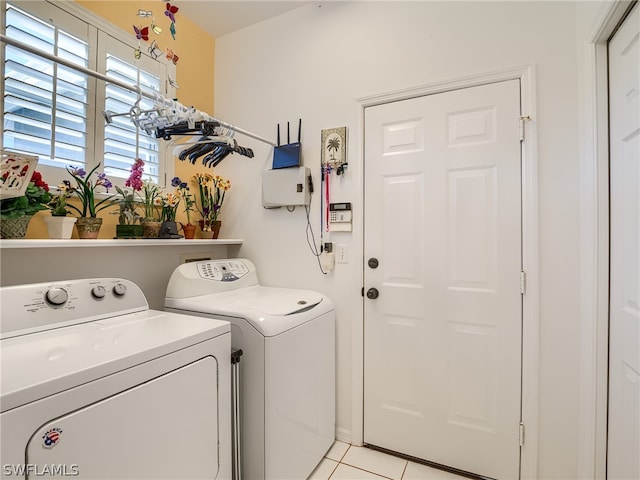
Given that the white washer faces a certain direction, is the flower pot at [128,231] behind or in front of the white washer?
behind

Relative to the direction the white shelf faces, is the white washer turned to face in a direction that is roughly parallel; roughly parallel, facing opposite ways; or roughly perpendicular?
roughly parallel

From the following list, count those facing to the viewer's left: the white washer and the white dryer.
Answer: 0

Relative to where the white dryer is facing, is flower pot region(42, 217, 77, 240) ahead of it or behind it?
behind

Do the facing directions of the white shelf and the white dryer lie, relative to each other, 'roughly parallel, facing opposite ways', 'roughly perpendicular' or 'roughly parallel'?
roughly parallel

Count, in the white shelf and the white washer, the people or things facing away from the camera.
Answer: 0

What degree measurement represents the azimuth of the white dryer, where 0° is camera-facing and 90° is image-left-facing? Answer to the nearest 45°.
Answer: approximately 315°

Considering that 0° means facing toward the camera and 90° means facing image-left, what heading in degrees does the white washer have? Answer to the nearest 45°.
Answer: approximately 315°

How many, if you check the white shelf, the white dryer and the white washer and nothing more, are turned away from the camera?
0

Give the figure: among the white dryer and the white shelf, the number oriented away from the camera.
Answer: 0

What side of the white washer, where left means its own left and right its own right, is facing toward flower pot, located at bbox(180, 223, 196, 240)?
back

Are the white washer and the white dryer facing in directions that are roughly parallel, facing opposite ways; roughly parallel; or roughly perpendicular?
roughly parallel

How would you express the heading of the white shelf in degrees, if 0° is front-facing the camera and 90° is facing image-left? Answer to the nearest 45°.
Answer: approximately 315°
